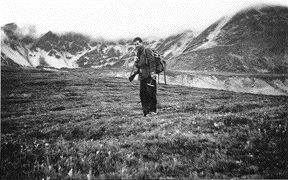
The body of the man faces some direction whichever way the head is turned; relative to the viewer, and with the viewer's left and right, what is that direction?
facing the viewer and to the left of the viewer
